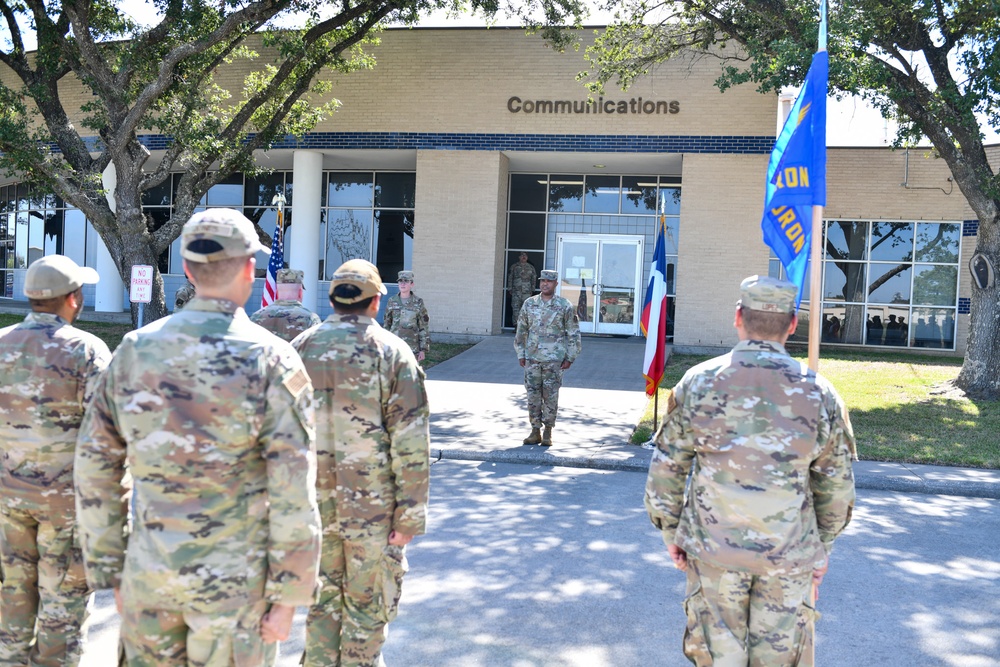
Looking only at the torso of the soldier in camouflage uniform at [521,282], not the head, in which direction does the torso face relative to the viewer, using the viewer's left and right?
facing the viewer

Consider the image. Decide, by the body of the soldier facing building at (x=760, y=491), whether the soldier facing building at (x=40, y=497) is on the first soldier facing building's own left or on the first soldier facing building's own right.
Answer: on the first soldier facing building's own left

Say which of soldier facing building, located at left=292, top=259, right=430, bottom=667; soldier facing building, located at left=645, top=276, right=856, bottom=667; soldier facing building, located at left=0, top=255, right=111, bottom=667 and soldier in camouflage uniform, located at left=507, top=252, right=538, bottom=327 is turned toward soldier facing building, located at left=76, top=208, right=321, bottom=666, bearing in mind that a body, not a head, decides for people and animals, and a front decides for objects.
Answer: the soldier in camouflage uniform

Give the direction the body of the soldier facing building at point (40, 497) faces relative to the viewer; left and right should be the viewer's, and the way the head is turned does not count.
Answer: facing away from the viewer and to the right of the viewer

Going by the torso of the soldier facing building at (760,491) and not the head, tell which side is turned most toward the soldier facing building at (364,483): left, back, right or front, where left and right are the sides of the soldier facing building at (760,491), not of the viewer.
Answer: left

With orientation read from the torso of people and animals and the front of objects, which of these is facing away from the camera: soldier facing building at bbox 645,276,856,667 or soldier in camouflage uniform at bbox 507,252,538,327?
the soldier facing building

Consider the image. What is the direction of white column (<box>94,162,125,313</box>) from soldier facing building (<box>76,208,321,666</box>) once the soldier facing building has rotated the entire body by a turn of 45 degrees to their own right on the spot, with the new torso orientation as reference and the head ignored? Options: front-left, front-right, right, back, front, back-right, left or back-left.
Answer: left

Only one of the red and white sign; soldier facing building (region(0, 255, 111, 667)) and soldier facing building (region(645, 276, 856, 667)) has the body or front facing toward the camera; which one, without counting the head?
the red and white sign

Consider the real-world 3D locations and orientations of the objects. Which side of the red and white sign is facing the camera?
front

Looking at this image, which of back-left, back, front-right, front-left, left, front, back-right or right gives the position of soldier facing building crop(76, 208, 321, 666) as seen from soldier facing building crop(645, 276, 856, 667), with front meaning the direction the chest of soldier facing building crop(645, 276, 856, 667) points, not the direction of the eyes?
back-left

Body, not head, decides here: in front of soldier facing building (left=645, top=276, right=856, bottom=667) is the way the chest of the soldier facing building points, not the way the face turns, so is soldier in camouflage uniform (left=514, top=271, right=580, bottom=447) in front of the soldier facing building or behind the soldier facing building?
in front

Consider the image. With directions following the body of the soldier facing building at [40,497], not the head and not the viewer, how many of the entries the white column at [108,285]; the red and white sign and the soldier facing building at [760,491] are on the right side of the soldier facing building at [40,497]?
1

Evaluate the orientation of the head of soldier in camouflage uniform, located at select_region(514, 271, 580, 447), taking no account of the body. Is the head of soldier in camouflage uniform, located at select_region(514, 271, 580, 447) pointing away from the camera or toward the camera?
toward the camera

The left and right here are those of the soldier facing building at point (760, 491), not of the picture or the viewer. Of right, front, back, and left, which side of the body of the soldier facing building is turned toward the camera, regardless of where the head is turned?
back

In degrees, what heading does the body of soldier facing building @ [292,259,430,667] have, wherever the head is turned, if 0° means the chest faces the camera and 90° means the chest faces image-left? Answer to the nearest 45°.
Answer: approximately 225°

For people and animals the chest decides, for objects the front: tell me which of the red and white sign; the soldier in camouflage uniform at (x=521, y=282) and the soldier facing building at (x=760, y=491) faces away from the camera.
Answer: the soldier facing building

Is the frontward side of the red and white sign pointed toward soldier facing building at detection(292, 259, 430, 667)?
yes

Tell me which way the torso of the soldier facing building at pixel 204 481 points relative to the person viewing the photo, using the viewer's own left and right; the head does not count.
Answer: facing away from the viewer and to the right of the viewer
